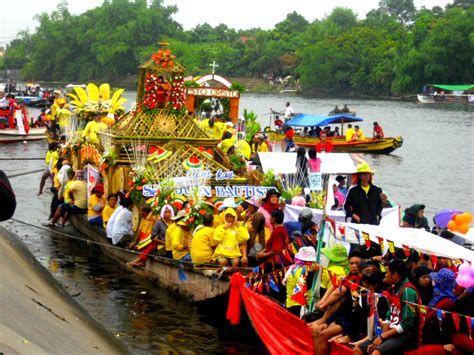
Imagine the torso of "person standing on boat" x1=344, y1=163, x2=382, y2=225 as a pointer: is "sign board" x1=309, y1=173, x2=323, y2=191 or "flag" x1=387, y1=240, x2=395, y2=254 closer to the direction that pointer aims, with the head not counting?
the flag

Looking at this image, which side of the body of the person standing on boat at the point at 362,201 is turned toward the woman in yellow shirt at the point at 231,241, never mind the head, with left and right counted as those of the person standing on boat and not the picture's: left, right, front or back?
right

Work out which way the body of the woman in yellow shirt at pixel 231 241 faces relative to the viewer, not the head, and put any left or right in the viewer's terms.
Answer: facing the viewer

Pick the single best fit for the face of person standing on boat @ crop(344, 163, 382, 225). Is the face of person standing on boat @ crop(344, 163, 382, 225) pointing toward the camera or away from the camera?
toward the camera

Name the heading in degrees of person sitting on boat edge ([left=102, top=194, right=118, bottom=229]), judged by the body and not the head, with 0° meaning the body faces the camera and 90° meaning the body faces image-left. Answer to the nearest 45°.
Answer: approximately 45°

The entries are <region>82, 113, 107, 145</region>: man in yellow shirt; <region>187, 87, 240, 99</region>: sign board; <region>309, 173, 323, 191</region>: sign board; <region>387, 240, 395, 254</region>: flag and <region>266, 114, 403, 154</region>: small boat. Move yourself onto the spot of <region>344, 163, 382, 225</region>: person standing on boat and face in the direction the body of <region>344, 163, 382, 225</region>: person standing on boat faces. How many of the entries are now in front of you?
1

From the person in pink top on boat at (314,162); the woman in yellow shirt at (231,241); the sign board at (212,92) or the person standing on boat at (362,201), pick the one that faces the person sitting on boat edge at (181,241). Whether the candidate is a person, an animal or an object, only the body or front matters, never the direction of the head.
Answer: the sign board

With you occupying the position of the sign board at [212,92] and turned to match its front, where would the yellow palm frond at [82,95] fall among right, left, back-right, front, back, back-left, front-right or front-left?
front-right

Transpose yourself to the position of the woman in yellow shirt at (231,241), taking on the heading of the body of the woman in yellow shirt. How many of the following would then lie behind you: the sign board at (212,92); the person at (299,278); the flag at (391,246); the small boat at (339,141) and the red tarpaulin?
2
